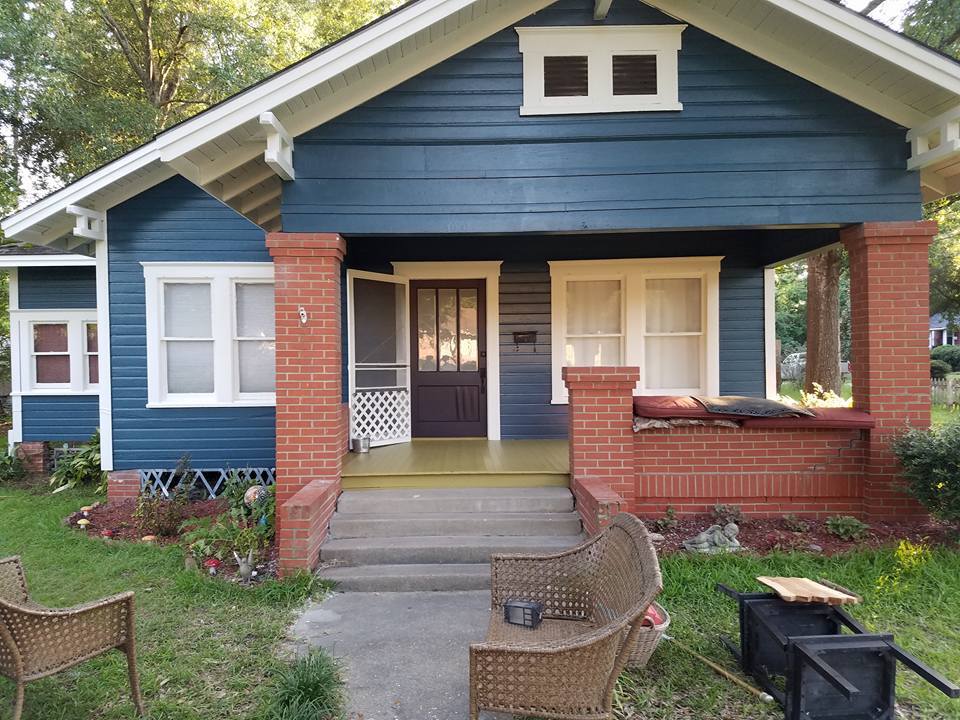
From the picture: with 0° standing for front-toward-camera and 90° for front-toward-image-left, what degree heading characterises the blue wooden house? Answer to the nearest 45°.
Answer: approximately 0°

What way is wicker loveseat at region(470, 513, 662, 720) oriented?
to the viewer's left

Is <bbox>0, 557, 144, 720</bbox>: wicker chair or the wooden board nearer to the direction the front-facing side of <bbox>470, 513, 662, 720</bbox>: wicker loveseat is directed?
the wicker chair

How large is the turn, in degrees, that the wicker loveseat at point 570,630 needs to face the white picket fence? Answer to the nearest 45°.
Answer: approximately 135° to its right

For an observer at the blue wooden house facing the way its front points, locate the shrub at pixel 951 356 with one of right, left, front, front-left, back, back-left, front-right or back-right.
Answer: back-left

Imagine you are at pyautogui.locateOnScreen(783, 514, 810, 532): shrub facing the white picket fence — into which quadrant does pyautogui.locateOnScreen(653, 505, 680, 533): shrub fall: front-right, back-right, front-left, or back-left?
back-left

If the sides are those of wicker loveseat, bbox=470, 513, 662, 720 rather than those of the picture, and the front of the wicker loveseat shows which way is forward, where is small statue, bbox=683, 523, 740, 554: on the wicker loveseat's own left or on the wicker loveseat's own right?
on the wicker loveseat's own right

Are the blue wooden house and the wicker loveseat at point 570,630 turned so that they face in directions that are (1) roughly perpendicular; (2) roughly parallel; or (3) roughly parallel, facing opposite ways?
roughly perpendicular

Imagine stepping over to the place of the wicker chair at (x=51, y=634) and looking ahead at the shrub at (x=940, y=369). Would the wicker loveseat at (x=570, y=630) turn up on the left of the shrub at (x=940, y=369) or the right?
right
